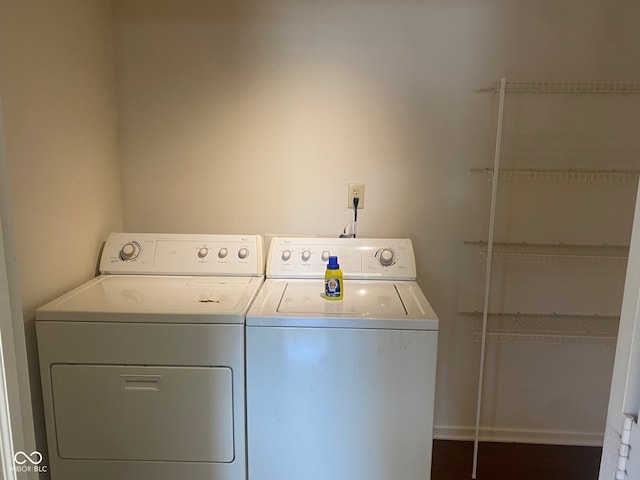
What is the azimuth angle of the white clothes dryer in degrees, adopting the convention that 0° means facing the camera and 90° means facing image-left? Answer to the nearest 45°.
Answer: approximately 0°

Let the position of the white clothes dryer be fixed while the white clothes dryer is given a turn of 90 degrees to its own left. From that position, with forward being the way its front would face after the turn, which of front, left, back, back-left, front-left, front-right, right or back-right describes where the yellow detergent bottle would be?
front

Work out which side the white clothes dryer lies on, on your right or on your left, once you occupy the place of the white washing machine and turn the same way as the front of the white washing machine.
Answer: on your right

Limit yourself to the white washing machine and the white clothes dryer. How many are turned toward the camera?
2

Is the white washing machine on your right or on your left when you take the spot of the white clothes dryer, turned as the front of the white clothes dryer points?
on your left

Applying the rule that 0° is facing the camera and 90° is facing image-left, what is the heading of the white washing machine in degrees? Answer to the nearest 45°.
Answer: approximately 0°
